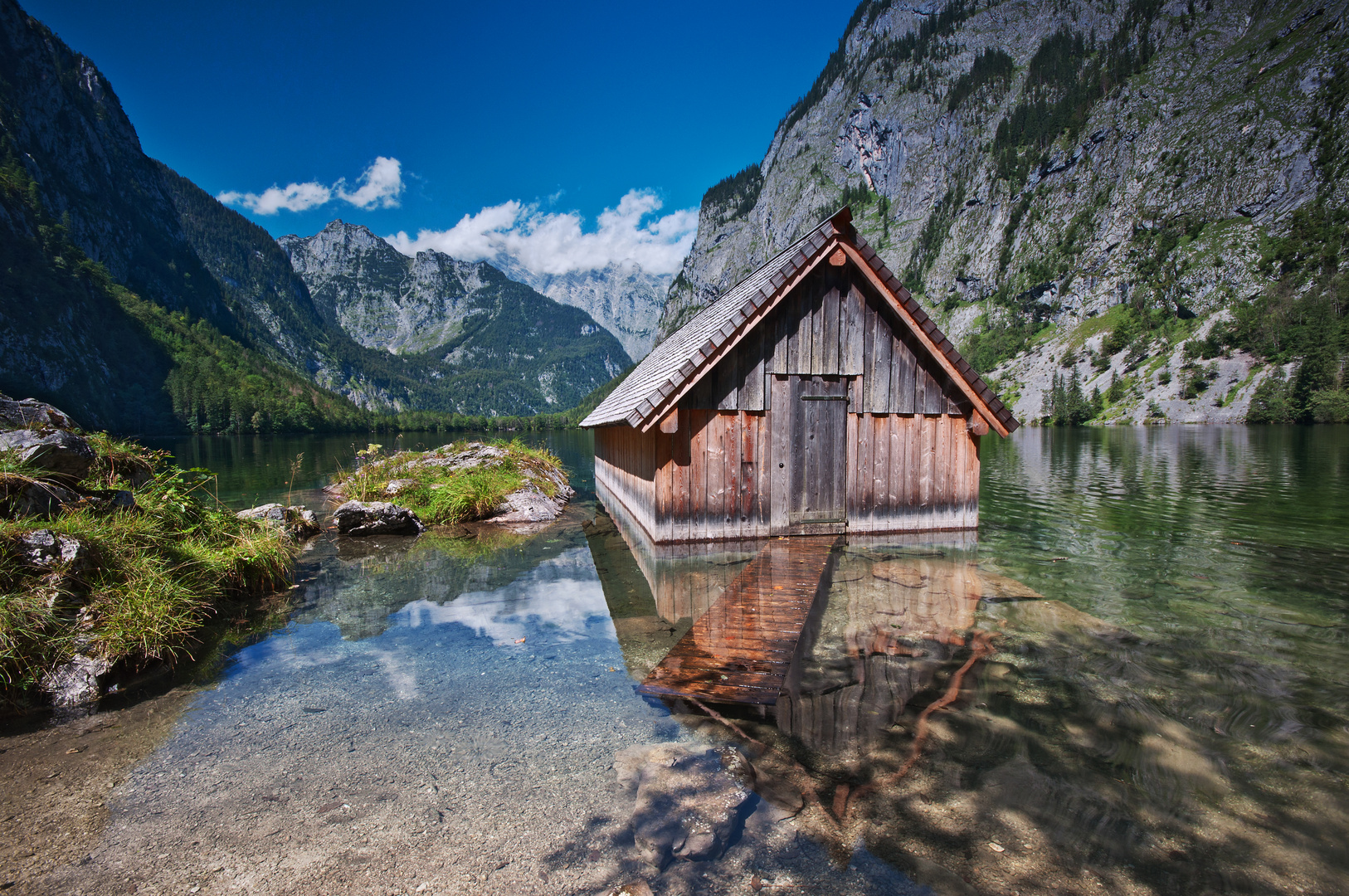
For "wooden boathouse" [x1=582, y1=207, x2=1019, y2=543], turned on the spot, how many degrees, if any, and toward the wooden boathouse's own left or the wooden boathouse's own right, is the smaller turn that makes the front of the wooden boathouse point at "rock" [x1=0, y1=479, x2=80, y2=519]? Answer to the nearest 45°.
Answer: approximately 45° to the wooden boathouse's own right

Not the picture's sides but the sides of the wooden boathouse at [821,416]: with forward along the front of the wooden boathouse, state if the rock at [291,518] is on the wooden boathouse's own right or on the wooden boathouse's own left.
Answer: on the wooden boathouse's own right

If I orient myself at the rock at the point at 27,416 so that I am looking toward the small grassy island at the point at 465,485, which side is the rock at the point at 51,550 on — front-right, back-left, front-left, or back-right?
back-right

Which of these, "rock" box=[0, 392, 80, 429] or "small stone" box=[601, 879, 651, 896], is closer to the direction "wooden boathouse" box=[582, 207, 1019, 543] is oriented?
the small stone

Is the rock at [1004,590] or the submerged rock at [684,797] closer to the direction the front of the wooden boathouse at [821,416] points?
the submerged rock

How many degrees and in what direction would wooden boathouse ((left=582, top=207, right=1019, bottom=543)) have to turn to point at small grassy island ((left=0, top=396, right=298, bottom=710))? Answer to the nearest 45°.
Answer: approximately 45° to its right

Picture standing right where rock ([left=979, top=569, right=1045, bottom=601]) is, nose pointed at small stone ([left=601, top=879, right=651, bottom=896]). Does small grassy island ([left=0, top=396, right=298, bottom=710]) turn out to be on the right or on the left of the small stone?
right

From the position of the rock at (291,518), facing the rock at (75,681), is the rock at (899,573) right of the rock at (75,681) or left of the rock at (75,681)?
left

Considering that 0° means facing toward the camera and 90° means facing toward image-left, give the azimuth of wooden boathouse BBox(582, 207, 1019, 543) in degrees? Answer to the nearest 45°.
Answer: approximately 0°

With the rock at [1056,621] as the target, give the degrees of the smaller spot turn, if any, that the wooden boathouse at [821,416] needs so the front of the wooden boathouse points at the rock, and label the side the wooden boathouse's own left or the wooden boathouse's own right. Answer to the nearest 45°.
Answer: approximately 45° to the wooden boathouse's own left
